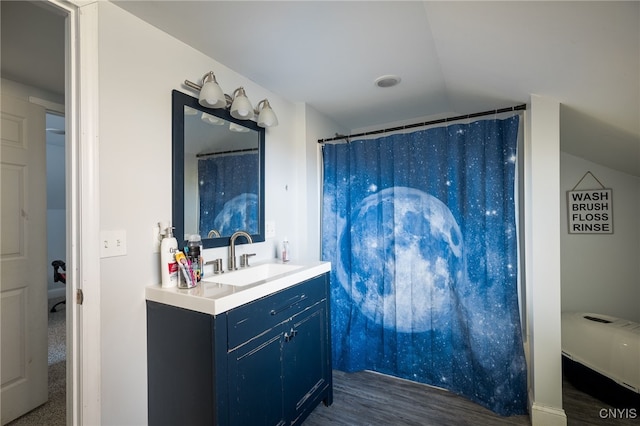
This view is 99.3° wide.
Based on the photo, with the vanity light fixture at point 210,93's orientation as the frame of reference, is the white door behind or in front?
behind

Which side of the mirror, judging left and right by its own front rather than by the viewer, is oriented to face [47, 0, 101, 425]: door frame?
right

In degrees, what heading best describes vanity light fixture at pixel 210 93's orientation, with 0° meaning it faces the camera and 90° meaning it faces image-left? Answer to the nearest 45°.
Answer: approximately 315°

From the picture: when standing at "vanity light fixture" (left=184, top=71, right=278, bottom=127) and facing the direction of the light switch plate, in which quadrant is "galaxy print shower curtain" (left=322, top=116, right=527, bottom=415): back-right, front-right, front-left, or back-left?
back-left

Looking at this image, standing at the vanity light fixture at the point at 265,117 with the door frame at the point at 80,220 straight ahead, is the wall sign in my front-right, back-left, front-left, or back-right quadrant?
back-left

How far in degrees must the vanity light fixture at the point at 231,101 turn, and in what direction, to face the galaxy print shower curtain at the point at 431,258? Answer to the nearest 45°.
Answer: approximately 45° to its left
